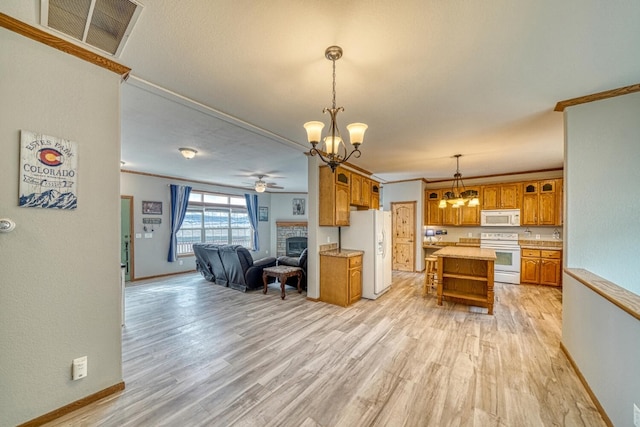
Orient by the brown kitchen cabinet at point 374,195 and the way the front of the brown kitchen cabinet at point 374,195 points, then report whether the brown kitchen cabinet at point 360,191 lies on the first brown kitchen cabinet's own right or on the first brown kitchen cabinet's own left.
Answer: on the first brown kitchen cabinet's own right

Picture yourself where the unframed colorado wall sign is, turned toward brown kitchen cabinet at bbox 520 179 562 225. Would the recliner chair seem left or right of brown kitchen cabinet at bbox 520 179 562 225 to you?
left

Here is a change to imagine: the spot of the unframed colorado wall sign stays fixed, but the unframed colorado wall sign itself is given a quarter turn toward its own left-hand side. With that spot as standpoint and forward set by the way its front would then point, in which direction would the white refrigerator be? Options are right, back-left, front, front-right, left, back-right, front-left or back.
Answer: front-right

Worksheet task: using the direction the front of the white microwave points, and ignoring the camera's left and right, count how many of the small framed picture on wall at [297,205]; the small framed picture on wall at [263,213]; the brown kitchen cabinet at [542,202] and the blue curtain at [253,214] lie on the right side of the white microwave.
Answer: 3

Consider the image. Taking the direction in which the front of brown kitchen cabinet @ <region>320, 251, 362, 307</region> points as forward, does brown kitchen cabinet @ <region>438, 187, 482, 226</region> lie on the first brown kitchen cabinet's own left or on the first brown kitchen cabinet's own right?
on the first brown kitchen cabinet's own left

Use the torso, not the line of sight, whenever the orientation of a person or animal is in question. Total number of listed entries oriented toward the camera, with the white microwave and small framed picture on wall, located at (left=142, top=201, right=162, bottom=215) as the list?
2

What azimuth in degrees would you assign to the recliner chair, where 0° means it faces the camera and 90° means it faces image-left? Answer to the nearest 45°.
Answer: approximately 90°

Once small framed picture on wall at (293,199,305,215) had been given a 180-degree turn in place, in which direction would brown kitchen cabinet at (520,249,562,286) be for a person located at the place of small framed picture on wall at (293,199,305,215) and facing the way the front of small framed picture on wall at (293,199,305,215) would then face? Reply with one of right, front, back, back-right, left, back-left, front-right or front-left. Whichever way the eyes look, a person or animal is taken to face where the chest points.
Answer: back-right

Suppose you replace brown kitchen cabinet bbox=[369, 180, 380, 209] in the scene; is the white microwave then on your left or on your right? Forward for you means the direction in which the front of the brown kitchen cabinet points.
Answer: on your left

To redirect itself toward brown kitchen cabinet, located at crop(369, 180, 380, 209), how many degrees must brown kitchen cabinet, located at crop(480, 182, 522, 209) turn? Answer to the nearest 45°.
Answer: approximately 45° to its right
